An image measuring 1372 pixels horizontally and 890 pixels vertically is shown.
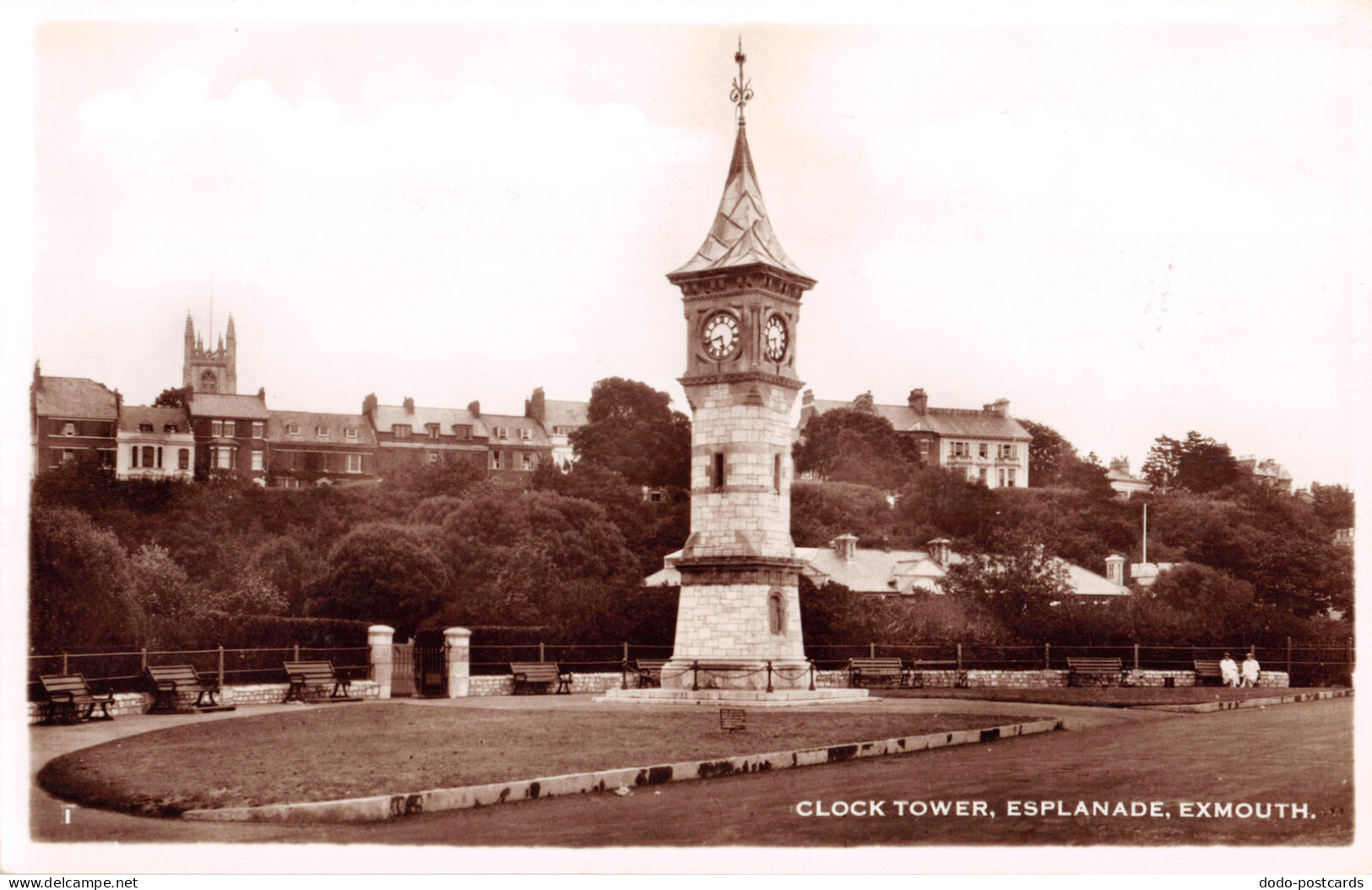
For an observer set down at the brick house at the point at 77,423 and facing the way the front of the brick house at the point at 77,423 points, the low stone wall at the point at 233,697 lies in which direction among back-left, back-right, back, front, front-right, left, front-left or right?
front

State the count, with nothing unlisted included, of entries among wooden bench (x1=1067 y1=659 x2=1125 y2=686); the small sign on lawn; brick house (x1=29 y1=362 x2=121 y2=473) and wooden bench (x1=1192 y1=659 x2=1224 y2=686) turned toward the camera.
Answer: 4

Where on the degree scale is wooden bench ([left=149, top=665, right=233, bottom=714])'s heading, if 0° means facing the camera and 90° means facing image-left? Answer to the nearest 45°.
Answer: approximately 315°

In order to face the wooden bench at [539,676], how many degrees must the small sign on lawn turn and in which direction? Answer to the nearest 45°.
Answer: approximately 180°

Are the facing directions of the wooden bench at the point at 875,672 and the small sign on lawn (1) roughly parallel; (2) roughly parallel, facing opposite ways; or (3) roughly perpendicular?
roughly parallel

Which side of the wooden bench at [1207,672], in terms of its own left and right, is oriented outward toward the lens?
front

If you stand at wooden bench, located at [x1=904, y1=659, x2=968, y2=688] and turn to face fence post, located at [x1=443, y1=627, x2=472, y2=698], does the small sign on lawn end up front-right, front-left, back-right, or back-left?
front-left

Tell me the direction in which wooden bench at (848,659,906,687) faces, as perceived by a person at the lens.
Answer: facing the viewer

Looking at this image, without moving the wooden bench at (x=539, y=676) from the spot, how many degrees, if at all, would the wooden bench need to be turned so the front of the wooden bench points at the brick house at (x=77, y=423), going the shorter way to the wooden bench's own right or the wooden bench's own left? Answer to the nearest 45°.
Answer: approximately 180°

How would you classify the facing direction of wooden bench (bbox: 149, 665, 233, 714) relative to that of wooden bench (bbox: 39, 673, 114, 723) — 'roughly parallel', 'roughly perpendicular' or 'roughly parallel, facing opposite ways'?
roughly parallel

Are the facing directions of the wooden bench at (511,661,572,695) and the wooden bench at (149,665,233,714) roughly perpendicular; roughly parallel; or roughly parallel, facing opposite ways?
roughly parallel

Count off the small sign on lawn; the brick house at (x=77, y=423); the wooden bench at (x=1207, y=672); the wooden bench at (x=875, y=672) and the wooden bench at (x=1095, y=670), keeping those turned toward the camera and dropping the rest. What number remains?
5

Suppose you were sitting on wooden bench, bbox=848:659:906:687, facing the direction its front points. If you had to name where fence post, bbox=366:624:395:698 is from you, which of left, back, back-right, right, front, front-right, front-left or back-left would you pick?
front-right
